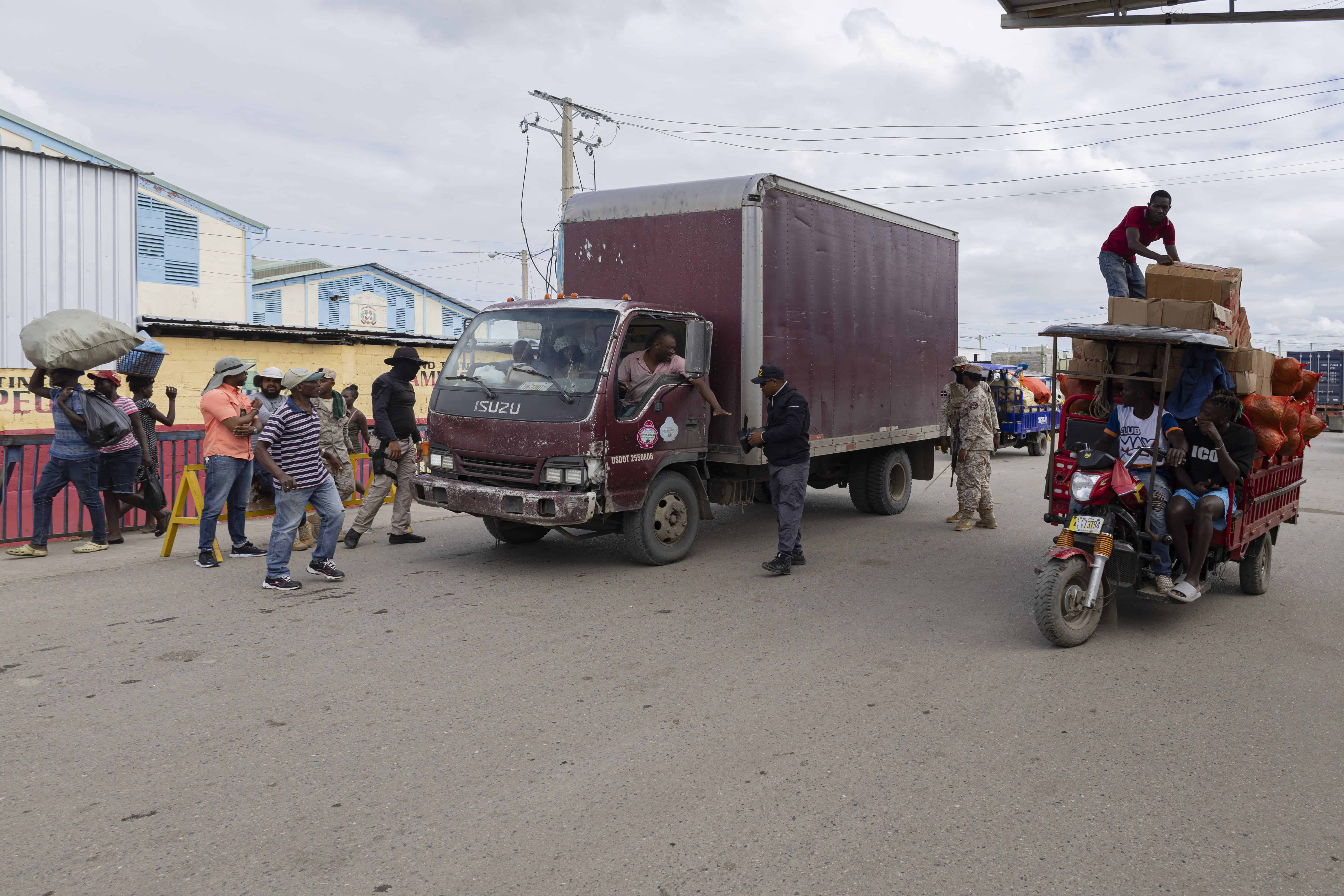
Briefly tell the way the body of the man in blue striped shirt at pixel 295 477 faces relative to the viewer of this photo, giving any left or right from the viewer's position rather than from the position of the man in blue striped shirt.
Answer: facing the viewer and to the right of the viewer

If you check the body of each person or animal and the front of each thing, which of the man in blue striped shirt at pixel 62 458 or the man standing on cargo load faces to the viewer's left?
the man in blue striped shirt

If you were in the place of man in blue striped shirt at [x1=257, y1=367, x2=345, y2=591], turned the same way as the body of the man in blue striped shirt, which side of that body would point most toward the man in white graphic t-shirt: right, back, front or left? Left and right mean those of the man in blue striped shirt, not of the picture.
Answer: front

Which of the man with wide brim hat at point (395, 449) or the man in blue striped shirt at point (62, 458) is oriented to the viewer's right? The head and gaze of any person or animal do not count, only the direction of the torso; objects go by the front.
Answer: the man with wide brim hat

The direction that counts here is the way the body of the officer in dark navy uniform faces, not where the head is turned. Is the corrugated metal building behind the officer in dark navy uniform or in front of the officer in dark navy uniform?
in front

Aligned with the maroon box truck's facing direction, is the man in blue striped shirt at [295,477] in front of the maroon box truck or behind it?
in front

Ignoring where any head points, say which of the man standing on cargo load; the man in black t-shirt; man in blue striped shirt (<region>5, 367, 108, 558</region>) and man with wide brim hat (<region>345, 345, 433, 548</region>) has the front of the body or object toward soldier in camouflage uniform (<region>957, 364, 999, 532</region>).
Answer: the man with wide brim hat

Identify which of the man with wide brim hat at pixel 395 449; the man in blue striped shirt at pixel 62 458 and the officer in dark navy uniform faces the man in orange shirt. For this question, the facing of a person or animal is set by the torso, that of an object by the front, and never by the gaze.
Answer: the officer in dark navy uniform

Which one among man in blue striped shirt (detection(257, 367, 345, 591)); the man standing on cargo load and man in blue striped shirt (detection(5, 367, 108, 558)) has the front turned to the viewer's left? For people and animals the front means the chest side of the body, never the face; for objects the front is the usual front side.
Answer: man in blue striped shirt (detection(5, 367, 108, 558))

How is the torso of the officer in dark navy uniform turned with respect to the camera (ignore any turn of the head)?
to the viewer's left

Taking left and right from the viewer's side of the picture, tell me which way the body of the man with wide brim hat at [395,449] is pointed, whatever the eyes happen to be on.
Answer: facing to the right of the viewer

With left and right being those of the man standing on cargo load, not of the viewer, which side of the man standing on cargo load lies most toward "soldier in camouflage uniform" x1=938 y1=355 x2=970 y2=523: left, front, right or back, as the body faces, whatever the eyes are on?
back

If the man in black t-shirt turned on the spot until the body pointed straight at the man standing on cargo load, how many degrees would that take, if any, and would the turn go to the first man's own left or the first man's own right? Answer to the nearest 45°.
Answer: approximately 135° to the first man's own right

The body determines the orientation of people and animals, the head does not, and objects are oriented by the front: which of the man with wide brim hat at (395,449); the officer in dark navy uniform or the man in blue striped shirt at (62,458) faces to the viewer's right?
the man with wide brim hat

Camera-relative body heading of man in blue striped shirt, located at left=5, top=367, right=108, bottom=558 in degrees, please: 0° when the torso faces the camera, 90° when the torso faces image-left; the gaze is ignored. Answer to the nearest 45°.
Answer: approximately 90°
